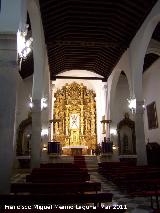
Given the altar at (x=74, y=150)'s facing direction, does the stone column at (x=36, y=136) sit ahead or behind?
ahead

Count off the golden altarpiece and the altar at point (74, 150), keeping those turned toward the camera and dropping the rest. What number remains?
2

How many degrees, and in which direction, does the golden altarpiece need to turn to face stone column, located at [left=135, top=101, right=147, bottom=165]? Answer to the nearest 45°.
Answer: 0° — it already faces it

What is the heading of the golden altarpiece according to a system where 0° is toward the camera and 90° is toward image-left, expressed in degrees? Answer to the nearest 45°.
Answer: approximately 0°

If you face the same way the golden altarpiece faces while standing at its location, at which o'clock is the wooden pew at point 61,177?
The wooden pew is roughly at 12 o'clock from the golden altarpiece.
